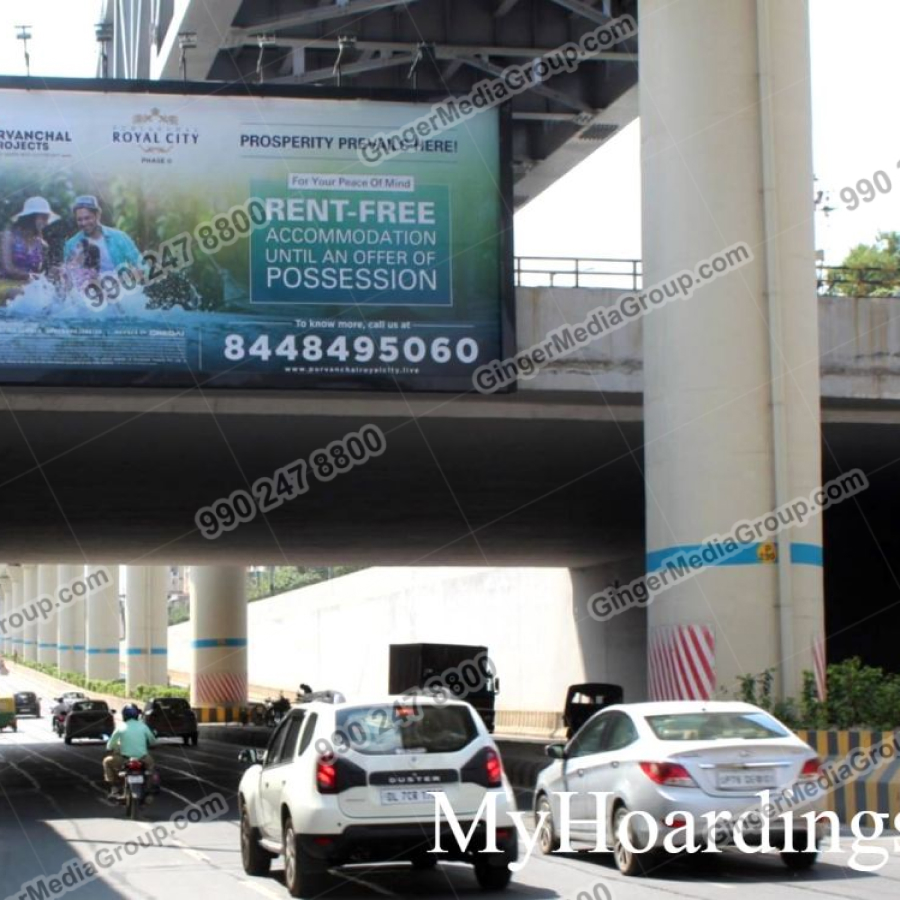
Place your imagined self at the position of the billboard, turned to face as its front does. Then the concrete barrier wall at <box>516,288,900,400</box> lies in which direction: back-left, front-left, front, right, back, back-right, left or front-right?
left

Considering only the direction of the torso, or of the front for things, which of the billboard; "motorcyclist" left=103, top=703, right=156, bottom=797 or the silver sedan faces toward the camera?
the billboard

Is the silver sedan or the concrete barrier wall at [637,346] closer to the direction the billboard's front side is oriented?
the silver sedan

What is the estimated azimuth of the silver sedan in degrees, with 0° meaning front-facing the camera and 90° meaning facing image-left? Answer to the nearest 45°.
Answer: approximately 135°

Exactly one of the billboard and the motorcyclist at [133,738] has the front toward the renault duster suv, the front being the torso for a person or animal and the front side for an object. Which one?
the billboard

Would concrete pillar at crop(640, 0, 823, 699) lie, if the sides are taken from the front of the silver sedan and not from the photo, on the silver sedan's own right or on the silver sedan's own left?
on the silver sedan's own right

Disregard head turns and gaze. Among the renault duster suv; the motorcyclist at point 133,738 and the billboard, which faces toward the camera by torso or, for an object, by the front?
the billboard

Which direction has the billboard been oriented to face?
toward the camera

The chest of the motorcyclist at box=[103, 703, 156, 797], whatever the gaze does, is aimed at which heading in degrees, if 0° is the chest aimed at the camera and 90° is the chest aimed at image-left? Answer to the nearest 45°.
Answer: approximately 180°

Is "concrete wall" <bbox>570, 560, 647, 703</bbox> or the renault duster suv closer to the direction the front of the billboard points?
the renault duster suv

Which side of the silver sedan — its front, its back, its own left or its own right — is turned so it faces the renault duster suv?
left

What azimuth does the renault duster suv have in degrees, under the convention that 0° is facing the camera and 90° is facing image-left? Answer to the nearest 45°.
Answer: approximately 135°

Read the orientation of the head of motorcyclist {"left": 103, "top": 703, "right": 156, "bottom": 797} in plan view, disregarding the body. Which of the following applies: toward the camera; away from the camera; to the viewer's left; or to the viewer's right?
away from the camera

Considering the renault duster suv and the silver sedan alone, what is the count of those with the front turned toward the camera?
0

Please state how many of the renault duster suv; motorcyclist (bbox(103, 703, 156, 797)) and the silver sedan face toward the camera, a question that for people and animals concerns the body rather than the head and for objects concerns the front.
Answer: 0
